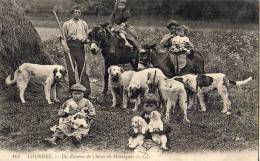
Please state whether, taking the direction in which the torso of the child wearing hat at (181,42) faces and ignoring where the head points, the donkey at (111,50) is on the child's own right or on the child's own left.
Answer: on the child's own right

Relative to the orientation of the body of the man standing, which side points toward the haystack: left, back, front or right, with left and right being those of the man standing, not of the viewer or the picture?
right

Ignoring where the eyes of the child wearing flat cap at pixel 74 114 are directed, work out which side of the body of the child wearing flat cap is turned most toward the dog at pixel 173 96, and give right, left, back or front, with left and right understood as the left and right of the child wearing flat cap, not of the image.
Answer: left

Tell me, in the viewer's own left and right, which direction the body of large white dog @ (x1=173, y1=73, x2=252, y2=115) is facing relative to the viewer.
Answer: facing to the left of the viewer

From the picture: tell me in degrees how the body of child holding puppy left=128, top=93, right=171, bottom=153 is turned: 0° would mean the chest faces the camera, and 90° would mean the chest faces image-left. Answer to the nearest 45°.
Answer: approximately 0°

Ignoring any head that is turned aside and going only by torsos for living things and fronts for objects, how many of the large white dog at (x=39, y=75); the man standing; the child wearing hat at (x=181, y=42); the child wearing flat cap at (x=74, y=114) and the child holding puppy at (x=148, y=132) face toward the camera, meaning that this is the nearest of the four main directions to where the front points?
4

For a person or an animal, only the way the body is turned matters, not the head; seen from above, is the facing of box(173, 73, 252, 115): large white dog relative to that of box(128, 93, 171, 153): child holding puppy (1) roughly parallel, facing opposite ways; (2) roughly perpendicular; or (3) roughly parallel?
roughly perpendicular

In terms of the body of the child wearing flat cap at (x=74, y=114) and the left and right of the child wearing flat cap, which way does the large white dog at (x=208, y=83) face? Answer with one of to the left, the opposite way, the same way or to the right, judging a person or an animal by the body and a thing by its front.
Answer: to the right
